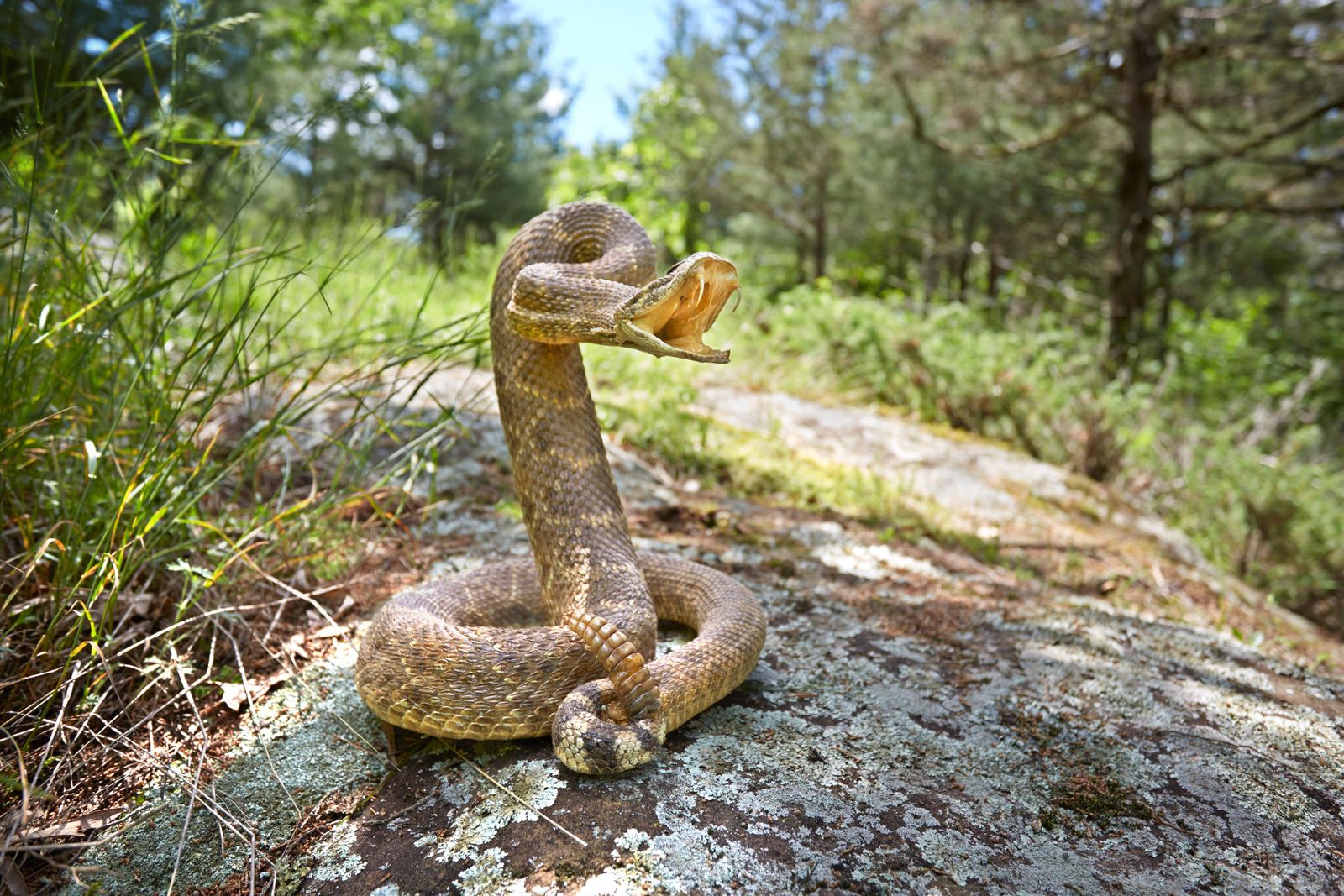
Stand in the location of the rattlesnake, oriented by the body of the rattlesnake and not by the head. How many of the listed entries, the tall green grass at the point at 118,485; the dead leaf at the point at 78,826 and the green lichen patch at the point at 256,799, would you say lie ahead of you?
0

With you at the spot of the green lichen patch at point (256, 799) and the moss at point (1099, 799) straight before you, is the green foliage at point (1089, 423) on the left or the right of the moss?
left

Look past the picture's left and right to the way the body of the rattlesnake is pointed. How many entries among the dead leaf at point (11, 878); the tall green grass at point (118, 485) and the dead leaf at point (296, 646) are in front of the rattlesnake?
0

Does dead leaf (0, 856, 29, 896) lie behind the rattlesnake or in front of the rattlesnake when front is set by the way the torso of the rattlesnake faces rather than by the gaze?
behind

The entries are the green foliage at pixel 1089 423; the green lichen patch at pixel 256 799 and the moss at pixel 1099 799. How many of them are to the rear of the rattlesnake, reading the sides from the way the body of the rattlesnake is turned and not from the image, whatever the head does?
1

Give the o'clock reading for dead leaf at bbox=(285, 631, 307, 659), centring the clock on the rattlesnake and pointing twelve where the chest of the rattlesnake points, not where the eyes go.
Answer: The dead leaf is roughly at 7 o'clock from the rattlesnake.

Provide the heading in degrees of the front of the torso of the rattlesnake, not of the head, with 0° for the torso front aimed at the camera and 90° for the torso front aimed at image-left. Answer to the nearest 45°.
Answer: approximately 270°

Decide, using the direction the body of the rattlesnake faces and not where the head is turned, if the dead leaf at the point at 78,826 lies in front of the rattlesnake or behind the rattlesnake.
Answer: behind

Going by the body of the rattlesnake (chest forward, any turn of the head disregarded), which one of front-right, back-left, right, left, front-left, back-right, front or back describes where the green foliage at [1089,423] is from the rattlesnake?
front-left

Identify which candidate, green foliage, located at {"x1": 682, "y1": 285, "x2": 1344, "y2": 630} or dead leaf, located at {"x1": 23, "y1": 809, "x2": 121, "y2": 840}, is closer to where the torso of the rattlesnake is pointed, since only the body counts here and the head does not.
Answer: the green foliage

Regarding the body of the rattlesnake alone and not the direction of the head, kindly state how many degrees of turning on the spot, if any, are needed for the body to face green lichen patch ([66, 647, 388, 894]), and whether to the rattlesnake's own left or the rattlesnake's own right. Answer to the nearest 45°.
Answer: approximately 180°
